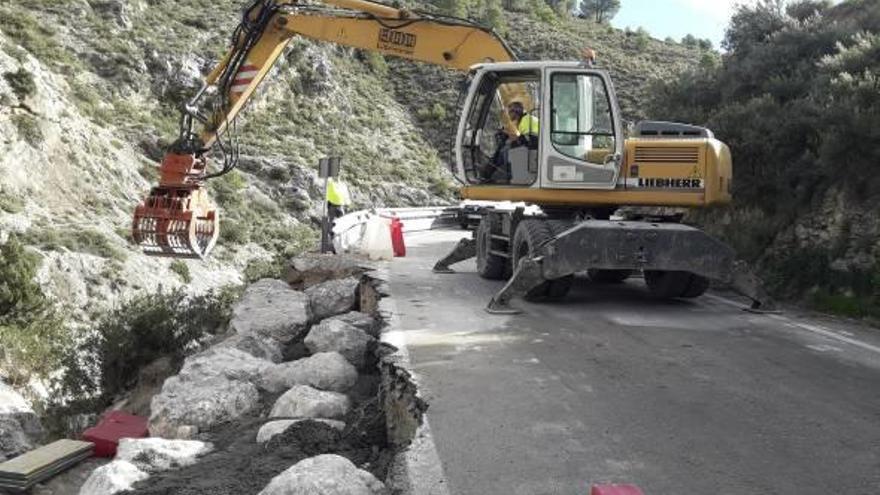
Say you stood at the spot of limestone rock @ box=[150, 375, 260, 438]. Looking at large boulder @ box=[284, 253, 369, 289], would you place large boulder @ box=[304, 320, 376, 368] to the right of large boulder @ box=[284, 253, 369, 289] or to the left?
right

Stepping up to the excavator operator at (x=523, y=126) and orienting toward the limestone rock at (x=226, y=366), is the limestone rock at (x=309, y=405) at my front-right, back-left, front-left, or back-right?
front-left

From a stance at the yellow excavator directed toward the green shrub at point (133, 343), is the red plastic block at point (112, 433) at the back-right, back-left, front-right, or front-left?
front-left

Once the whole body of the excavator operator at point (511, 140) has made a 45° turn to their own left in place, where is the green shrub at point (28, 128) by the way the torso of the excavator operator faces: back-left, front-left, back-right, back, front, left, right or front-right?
right

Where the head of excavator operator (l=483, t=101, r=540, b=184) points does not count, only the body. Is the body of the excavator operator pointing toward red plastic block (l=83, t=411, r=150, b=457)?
no

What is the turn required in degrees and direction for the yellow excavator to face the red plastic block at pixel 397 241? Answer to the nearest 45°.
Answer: approximately 45° to its right

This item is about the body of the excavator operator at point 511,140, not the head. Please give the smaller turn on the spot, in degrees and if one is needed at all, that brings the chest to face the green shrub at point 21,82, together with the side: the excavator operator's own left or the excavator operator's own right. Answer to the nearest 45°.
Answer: approximately 45° to the excavator operator's own right

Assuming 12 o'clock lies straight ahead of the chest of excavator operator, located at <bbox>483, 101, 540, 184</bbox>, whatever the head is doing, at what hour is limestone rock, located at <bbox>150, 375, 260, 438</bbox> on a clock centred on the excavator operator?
The limestone rock is roughly at 10 o'clock from the excavator operator.

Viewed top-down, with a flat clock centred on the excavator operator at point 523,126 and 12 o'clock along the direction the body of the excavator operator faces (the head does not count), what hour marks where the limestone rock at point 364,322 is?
The limestone rock is roughly at 10 o'clock from the excavator operator.

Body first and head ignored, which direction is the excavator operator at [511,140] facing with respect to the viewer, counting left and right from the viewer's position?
facing to the left of the viewer

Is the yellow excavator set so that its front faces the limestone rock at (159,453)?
no

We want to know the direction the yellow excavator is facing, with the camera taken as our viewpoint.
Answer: facing to the left of the viewer

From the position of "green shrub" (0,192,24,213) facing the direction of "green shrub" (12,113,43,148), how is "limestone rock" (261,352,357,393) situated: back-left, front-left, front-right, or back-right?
back-right

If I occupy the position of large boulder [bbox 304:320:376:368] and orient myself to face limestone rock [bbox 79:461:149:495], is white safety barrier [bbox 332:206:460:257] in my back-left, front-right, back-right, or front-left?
back-right
